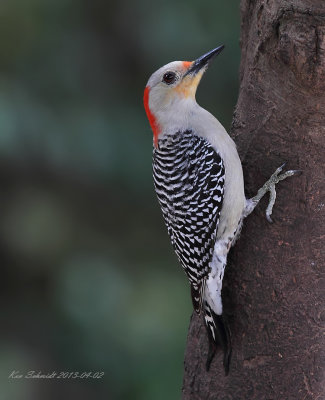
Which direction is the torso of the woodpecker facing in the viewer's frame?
to the viewer's right
